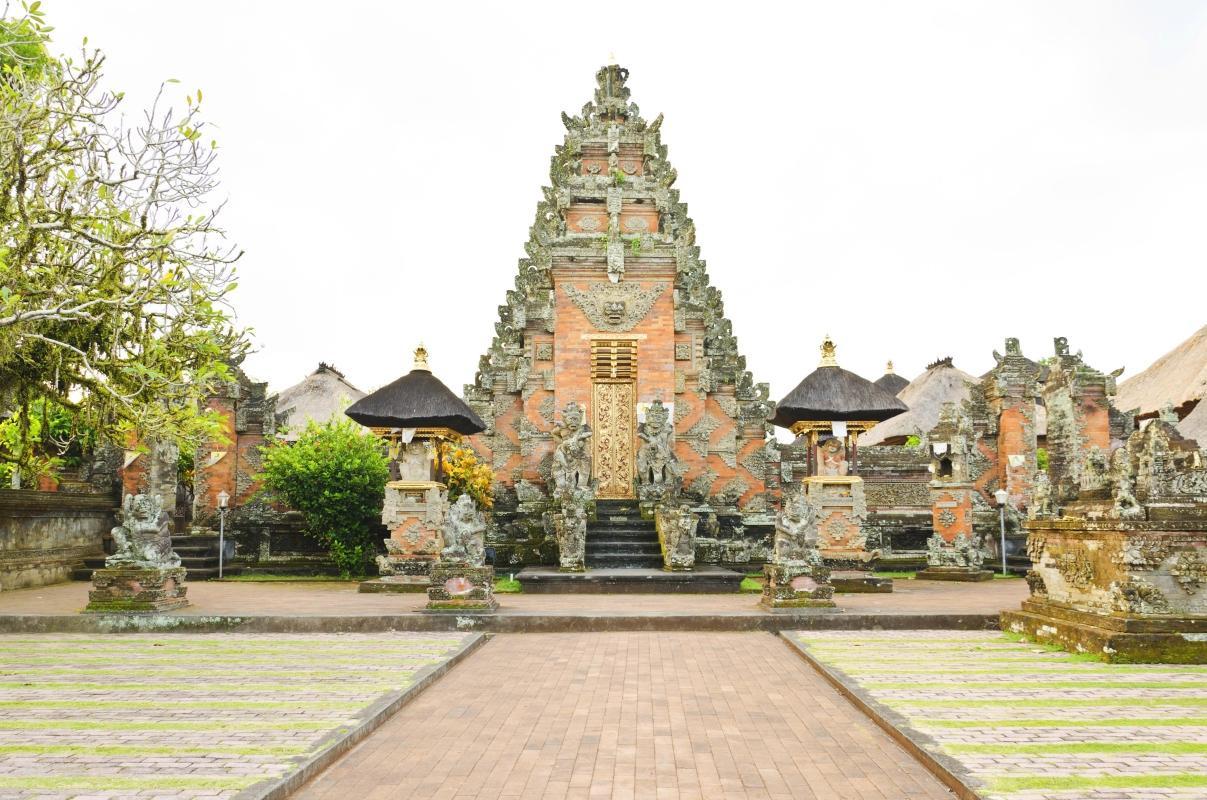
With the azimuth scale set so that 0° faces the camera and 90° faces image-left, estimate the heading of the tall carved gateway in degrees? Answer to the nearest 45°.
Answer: approximately 0°

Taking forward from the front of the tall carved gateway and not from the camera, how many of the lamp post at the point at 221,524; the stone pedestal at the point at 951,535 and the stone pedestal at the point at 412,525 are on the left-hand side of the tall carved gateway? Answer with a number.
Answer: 1

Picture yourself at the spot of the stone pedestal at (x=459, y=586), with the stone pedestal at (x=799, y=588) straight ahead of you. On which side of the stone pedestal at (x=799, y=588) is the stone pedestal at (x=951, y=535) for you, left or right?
left

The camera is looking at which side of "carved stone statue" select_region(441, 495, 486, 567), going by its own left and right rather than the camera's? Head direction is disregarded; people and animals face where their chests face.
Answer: front

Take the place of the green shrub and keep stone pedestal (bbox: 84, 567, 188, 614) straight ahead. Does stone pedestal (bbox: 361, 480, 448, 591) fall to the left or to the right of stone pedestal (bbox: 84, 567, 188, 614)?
left

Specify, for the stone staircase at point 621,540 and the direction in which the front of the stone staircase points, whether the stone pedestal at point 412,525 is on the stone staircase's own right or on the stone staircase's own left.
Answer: on the stone staircase's own right

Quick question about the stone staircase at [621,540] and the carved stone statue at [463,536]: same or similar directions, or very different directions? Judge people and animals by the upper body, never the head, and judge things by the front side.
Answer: same or similar directions

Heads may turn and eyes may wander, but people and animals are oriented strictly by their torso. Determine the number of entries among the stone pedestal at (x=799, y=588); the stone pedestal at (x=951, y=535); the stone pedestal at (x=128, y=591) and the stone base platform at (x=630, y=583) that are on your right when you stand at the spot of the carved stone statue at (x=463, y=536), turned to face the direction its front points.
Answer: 1

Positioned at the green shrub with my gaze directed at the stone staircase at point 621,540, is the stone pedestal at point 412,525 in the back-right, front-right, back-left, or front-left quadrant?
front-right

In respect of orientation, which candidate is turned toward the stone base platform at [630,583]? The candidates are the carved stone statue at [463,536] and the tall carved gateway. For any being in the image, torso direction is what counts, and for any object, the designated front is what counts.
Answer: the tall carved gateway

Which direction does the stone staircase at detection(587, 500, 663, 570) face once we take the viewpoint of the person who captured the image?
facing the viewer

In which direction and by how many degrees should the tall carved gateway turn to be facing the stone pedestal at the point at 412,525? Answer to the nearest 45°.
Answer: approximately 45° to its right

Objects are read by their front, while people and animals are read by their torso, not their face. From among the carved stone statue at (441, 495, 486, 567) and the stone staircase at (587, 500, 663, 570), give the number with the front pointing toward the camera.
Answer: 2

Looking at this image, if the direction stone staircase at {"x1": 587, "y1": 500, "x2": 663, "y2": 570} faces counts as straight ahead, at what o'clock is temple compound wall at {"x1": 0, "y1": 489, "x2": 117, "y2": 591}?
The temple compound wall is roughly at 3 o'clock from the stone staircase.

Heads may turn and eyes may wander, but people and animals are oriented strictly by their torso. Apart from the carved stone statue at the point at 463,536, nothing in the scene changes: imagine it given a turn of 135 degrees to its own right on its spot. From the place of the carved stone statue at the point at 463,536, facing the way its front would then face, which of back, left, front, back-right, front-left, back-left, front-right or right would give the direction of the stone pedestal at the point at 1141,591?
back

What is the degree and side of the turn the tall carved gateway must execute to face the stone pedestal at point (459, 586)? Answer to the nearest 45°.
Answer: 0° — it already faces it

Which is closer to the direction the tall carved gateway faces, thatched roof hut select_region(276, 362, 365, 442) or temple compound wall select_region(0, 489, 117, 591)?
the temple compound wall

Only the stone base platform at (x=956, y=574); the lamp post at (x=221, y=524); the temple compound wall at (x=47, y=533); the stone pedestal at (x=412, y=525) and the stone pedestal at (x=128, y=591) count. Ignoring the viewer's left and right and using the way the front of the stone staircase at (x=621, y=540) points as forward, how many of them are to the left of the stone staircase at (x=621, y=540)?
1
